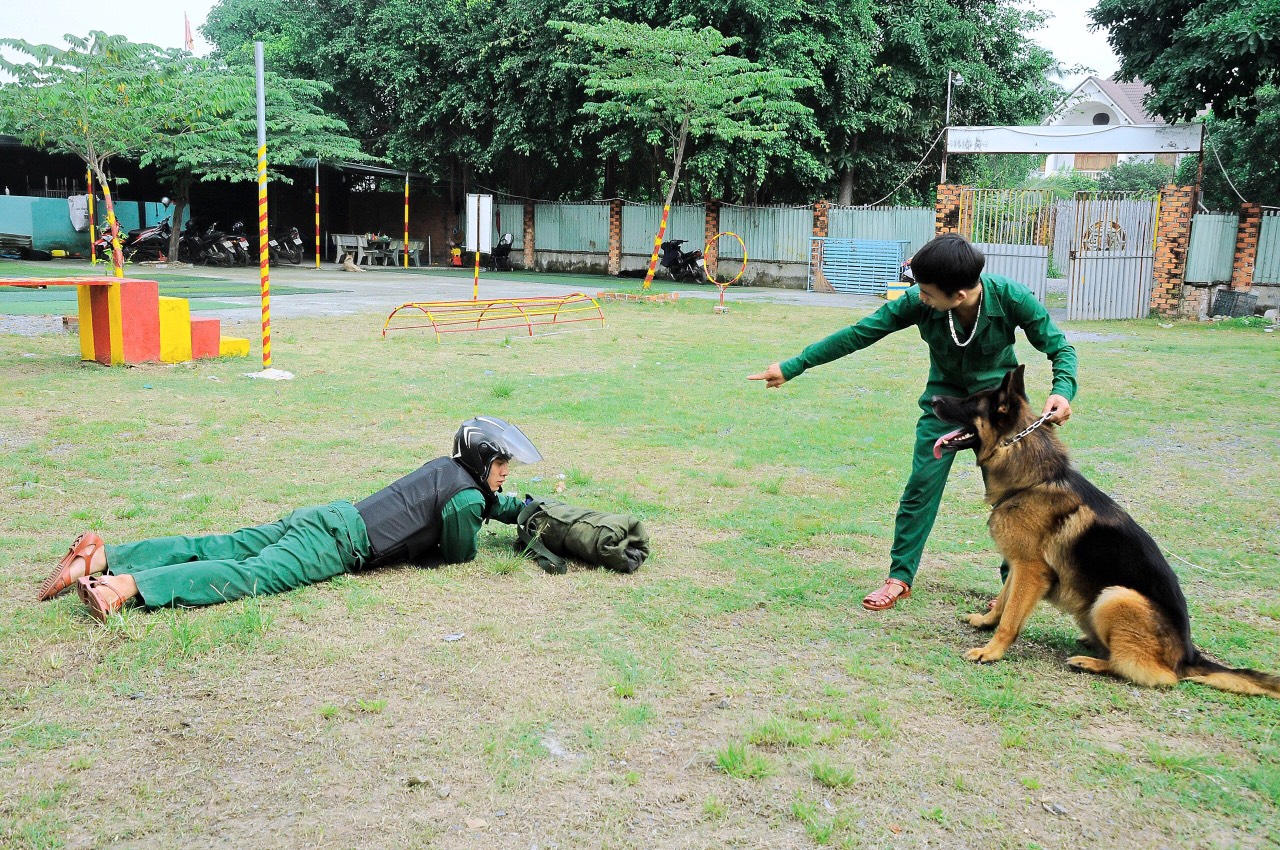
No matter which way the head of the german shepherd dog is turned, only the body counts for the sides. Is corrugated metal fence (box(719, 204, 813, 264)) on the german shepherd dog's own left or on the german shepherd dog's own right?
on the german shepherd dog's own right

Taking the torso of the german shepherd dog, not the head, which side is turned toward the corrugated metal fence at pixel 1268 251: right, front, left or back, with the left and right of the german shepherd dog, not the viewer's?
right

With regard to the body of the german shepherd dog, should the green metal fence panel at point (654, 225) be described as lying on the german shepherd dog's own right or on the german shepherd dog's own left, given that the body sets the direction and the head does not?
on the german shepherd dog's own right

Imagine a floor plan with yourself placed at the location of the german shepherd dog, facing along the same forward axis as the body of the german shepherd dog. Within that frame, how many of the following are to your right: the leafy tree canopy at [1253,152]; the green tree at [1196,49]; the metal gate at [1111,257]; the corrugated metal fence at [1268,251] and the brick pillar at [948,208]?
5

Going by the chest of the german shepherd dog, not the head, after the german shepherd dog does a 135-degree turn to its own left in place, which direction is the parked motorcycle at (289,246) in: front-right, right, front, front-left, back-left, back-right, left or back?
back

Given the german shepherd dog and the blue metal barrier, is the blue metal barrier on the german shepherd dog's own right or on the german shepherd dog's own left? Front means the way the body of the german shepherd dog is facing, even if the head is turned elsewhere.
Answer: on the german shepherd dog's own right

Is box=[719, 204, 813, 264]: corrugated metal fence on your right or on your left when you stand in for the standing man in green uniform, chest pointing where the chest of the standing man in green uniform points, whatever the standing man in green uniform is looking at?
on your right

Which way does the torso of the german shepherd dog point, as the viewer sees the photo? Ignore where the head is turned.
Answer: to the viewer's left

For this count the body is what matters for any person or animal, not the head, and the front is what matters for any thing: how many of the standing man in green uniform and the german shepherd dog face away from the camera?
0

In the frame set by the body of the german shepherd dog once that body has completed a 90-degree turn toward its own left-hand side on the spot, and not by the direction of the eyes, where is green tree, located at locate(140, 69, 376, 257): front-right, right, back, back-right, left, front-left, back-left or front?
back-right

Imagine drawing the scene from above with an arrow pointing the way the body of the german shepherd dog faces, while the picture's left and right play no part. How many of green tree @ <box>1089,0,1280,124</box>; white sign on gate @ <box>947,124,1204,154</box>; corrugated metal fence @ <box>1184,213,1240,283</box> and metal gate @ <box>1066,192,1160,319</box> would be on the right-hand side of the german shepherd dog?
4

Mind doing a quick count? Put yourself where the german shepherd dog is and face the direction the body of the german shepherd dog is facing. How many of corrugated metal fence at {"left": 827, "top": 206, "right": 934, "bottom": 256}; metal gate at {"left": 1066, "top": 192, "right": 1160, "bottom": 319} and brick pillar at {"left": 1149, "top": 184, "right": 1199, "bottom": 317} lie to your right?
3

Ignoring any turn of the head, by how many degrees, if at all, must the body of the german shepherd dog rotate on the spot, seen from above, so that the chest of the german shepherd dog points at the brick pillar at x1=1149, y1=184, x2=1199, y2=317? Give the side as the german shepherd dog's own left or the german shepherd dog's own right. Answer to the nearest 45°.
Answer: approximately 90° to the german shepherd dog's own right

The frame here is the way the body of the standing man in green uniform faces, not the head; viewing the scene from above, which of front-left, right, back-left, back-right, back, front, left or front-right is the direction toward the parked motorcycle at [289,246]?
right

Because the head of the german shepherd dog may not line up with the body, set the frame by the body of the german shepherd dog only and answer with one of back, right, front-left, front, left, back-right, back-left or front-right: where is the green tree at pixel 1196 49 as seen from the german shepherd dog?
right
